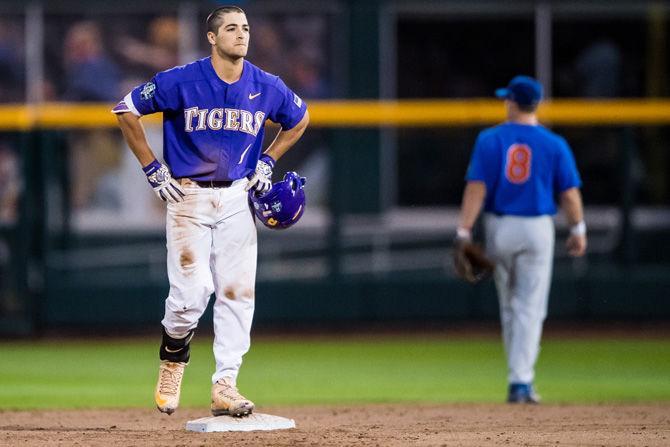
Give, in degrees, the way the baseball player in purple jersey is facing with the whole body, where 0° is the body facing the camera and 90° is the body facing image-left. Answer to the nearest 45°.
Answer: approximately 0°

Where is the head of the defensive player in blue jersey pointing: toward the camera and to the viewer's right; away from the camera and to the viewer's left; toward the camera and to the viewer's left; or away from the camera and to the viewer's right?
away from the camera and to the viewer's left

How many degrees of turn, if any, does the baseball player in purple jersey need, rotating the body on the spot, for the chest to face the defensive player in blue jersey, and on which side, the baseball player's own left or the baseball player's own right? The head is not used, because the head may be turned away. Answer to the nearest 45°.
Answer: approximately 135° to the baseball player's own left

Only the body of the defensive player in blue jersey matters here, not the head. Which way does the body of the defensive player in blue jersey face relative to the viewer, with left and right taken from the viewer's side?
facing away from the viewer

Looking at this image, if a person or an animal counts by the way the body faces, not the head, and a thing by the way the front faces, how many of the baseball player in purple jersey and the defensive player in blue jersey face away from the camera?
1

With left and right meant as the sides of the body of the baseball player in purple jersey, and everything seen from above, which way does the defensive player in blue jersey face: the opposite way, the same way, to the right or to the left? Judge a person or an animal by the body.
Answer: the opposite way

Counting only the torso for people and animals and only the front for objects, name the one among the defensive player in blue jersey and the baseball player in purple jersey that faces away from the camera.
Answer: the defensive player in blue jersey

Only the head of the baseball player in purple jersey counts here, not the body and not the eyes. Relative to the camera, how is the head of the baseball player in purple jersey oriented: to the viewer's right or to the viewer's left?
to the viewer's right

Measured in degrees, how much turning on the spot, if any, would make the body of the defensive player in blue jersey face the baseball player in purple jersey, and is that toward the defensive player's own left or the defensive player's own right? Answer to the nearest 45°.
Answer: approximately 135° to the defensive player's own left
